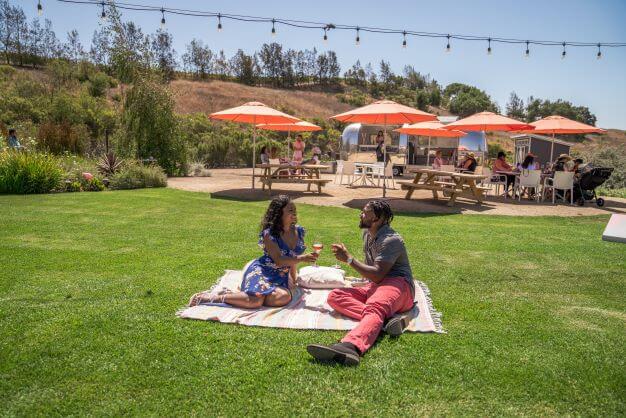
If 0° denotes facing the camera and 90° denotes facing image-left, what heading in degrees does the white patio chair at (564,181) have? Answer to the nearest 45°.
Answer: approximately 135°

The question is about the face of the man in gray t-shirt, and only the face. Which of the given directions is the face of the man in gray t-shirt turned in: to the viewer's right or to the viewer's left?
to the viewer's left

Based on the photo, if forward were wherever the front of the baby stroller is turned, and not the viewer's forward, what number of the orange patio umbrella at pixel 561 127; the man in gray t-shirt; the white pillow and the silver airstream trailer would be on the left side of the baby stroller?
2

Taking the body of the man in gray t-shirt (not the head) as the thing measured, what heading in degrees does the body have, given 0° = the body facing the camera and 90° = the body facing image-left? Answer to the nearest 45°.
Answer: approximately 45°

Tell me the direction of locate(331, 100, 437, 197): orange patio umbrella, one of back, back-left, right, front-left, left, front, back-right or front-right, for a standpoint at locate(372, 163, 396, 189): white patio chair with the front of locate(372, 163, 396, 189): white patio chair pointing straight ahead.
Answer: back-left

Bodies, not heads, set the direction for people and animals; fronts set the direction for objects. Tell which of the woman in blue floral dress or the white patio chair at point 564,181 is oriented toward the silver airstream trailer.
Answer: the white patio chair

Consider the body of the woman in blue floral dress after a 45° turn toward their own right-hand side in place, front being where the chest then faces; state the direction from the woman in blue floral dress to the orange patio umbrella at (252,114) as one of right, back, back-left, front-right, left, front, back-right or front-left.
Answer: back

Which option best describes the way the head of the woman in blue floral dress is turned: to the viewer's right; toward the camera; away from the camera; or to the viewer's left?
to the viewer's right
